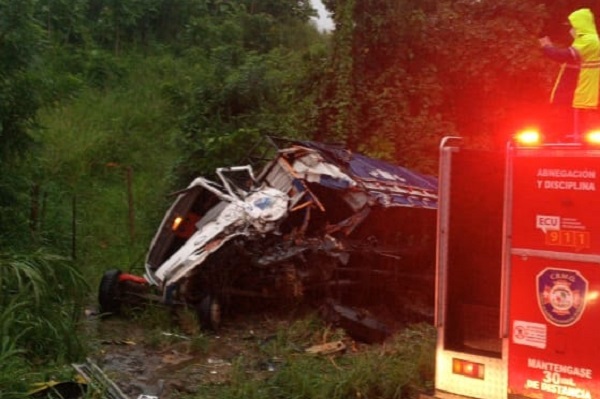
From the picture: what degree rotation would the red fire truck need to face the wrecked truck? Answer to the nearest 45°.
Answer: approximately 45° to its left

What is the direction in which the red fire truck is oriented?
away from the camera

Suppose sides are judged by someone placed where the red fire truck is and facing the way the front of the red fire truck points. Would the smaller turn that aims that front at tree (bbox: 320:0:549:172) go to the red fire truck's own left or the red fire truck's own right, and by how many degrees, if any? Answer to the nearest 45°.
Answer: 0° — it already faces it
